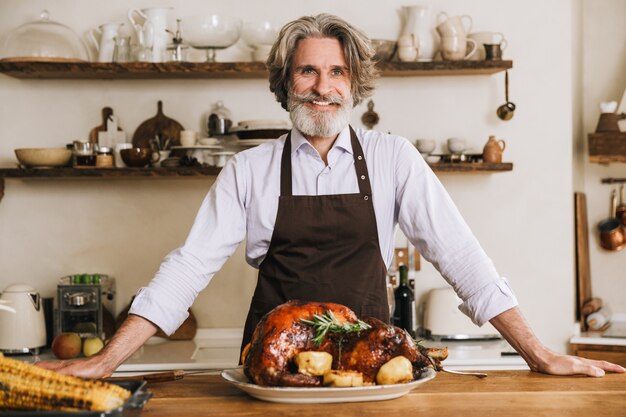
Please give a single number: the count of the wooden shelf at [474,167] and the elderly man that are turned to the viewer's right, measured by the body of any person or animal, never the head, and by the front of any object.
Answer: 0

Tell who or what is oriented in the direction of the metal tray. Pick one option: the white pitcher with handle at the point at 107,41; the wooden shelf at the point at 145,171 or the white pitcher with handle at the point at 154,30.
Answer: the wooden shelf

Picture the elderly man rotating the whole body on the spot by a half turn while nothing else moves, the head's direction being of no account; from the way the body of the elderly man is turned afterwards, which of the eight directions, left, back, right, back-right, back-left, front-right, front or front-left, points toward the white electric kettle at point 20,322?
front-left

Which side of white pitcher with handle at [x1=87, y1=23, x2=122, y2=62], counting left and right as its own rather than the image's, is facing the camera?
right

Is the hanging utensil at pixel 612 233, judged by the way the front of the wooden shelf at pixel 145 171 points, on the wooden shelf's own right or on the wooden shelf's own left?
on the wooden shelf's own left
